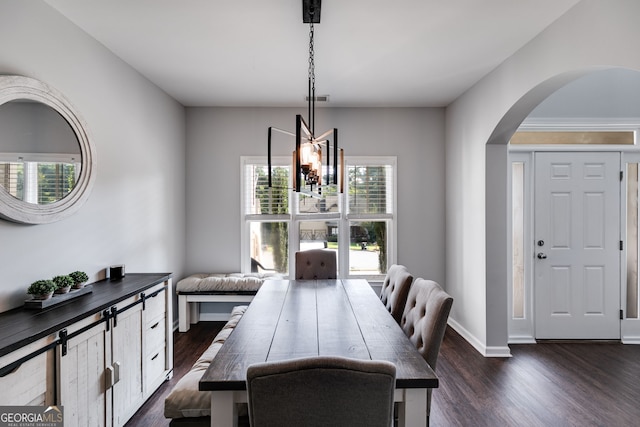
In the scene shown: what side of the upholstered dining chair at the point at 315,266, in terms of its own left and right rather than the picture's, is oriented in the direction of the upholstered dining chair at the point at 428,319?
front

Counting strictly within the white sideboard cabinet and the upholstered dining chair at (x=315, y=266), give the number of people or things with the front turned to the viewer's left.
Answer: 0

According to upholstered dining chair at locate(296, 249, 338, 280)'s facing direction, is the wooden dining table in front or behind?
in front

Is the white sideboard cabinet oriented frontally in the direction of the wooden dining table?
yes

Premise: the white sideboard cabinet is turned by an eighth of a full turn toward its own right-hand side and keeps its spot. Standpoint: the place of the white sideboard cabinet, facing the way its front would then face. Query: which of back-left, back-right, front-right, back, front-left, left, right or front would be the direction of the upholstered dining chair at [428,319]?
front-left

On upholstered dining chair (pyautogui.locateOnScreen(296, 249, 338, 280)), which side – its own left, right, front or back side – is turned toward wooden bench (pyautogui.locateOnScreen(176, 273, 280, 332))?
right

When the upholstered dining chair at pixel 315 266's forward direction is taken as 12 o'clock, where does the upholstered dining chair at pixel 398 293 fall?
the upholstered dining chair at pixel 398 293 is roughly at 11 o'clock from the upholstered dining chair at pixel 315 266.

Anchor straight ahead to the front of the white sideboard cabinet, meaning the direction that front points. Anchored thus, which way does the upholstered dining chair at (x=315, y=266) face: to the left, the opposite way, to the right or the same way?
to the right

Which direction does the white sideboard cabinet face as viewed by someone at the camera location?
facing the viewer and to the right of the viewer

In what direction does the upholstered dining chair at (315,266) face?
toward the camera

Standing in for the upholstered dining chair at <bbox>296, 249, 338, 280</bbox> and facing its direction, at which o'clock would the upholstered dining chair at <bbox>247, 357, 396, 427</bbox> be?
the upholstered dining chair at <bbox>247, 357, 396, 427</bbox> is roughly at 12 o'clock from the upholstered dining chair at <bbox>296, 249, 338, 280</bbox>.

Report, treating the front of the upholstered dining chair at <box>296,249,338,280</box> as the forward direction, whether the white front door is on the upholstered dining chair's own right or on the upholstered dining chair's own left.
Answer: on the upholstered dining chair's own left

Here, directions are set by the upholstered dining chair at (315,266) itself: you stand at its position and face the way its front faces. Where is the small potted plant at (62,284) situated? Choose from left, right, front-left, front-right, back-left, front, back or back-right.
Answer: front-right

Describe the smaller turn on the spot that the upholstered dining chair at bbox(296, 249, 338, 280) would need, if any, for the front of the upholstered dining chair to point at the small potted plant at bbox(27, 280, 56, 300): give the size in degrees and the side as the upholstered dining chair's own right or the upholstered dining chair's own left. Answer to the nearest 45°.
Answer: approximately 45° to the upholstered dining chair's own right
